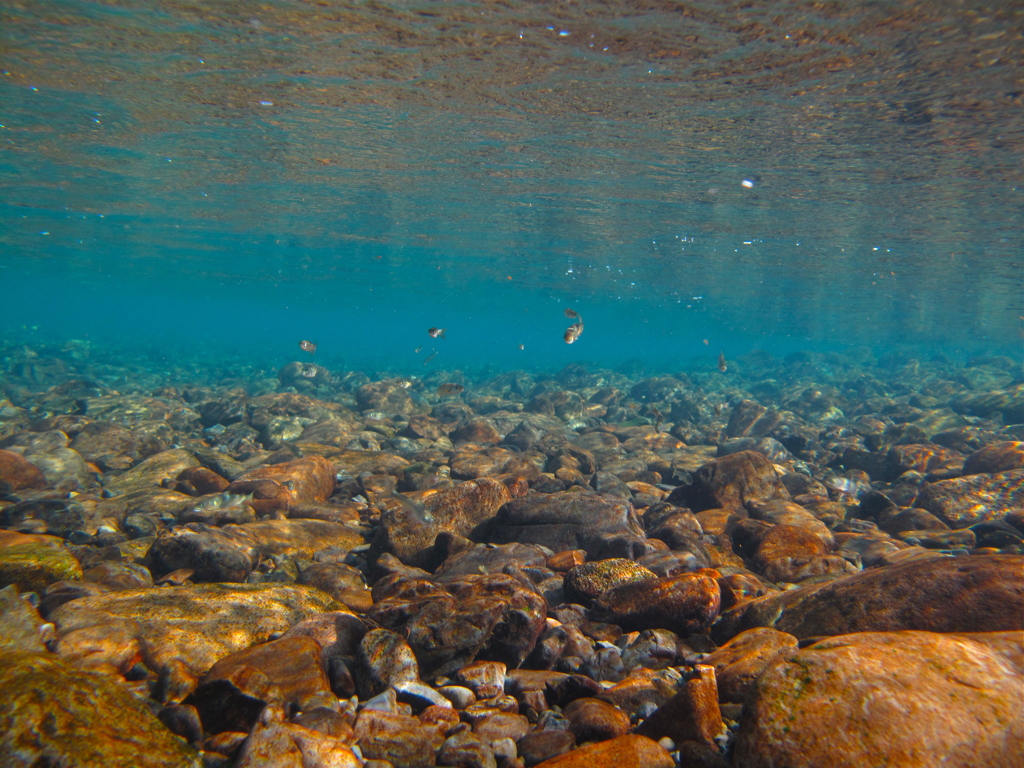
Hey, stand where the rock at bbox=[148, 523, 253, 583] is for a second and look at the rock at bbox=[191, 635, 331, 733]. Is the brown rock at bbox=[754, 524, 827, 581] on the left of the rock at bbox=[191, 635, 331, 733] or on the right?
left

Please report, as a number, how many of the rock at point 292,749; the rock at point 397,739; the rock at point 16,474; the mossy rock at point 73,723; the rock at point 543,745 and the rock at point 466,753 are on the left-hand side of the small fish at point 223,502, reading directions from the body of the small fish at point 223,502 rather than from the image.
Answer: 5

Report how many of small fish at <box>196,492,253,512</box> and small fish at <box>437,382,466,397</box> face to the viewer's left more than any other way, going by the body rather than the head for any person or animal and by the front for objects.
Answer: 2

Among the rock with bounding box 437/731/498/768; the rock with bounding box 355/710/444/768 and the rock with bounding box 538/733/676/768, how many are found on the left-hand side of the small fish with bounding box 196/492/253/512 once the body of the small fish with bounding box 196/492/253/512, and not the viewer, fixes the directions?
3

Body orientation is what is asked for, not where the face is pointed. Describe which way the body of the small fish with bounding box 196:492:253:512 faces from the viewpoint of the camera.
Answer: to the viewer's left

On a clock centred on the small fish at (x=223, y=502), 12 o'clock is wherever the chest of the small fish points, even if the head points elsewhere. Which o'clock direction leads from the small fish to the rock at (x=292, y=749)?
The rock is roughly at 9 o'clock from the small fish.

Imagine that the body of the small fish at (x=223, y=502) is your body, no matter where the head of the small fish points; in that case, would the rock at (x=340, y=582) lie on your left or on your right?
on your left
